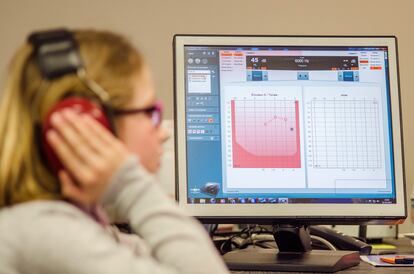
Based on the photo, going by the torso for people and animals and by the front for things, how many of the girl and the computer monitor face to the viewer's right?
1

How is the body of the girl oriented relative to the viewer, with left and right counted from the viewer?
facing to the right of the viewer

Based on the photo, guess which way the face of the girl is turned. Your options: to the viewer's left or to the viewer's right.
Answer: to the viewer's right

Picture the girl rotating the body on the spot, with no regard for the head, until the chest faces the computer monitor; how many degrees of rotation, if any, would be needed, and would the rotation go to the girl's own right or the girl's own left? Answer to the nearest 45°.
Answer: approximately 45° to the girl's own left

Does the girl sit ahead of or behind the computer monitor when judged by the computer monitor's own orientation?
ahead

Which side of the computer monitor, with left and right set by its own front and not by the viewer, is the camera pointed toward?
front
